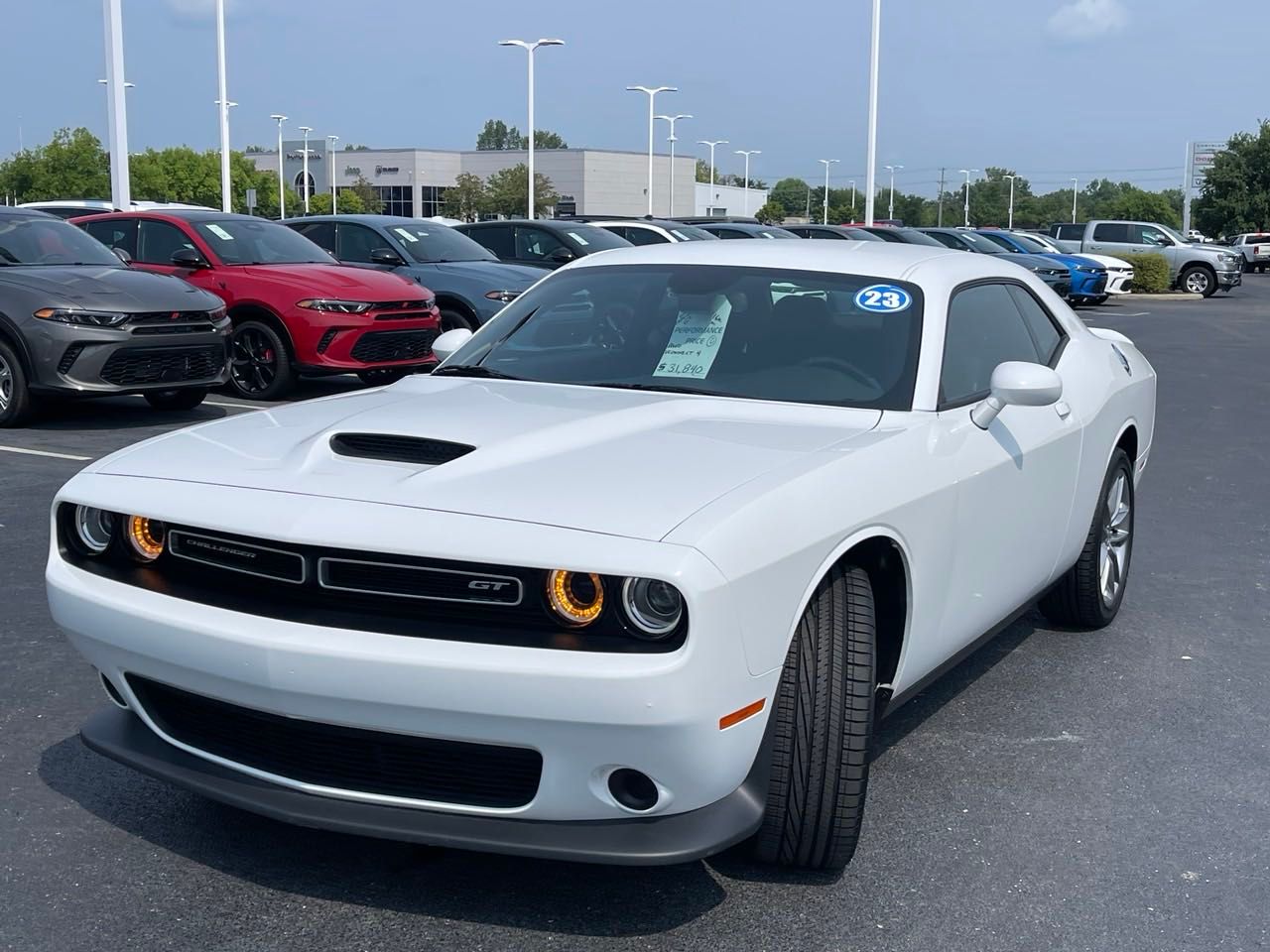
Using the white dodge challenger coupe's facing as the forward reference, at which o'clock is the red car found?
The red car is roughly at 4 o'clock from the white dodge challenger coupe.

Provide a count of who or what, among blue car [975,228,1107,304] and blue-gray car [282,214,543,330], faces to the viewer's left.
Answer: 0

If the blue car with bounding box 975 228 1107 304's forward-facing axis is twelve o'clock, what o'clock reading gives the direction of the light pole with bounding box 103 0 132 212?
The light pole is roughly at 3 o'clock from the blue car.

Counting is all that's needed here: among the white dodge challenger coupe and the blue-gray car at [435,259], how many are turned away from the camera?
0

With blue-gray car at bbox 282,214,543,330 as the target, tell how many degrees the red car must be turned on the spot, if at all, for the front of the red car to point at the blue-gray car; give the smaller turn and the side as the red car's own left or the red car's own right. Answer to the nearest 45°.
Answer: approximately 90° to the red car's own left

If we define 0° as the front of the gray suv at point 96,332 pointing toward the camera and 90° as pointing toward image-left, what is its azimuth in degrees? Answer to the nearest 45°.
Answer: approximately 315°

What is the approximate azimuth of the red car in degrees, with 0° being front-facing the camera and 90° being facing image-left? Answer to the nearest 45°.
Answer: approximately 315°

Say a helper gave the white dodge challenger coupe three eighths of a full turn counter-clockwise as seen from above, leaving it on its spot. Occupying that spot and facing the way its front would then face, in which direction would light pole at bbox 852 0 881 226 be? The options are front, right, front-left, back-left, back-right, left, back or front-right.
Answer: left

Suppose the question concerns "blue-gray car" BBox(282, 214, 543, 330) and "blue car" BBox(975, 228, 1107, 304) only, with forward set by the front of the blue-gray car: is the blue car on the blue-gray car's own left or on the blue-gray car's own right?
on the blue-gray car's own left

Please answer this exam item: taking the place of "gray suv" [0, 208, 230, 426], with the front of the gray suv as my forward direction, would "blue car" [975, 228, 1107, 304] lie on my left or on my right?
on my left
